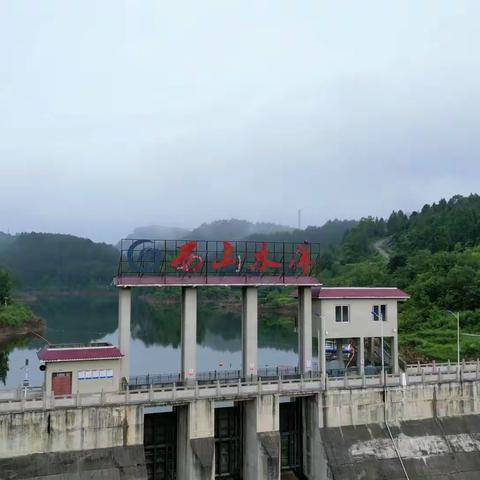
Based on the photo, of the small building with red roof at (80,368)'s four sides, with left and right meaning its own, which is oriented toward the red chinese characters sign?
left

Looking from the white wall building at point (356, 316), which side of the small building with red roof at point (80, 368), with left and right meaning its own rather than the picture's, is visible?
left

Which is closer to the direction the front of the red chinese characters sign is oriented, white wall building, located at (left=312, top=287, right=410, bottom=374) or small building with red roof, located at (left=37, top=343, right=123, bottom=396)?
the small building with red roof

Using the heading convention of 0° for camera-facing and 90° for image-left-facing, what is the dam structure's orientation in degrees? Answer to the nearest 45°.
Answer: approximately 0°

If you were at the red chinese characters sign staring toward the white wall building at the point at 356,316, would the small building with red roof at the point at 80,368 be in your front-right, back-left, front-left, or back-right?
back-right
